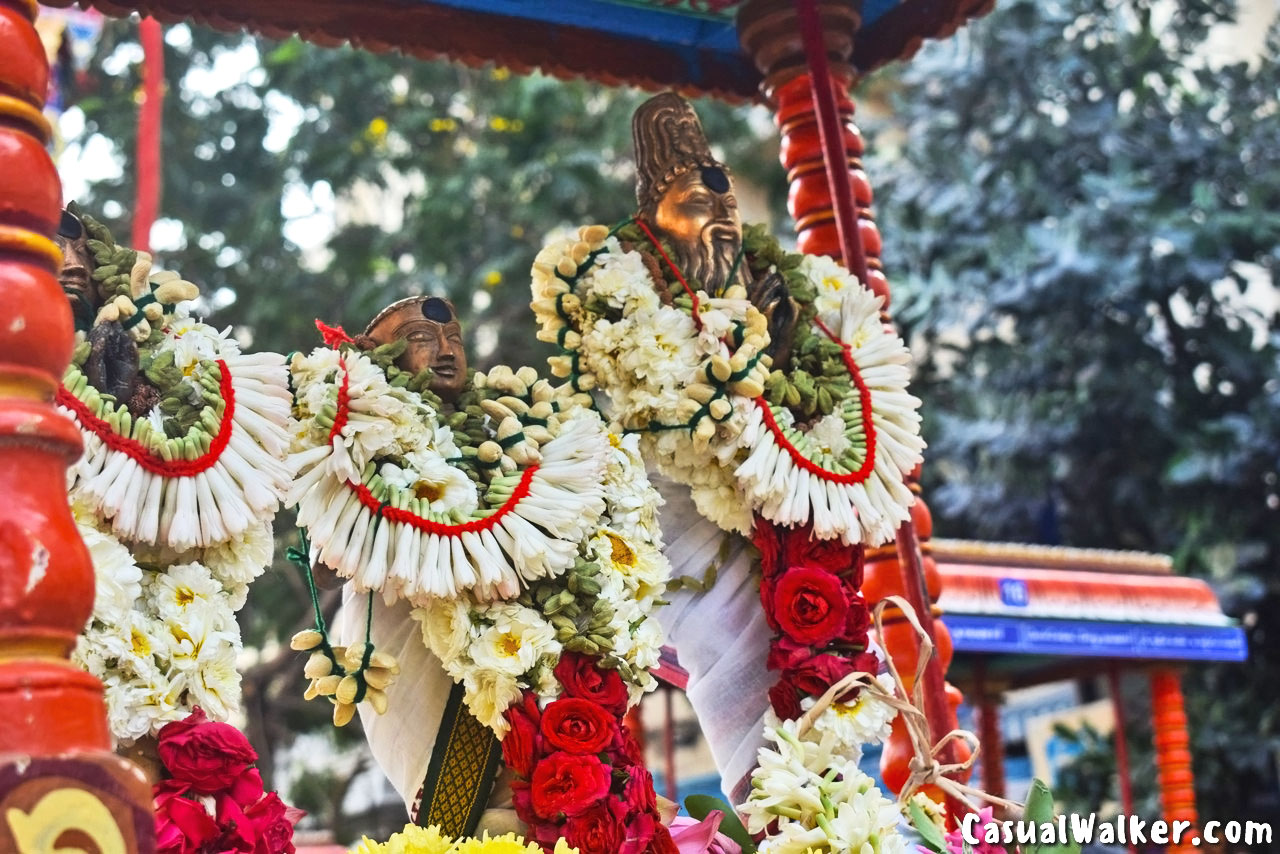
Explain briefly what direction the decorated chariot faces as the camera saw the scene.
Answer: facing the viewer and to the right of the viewer

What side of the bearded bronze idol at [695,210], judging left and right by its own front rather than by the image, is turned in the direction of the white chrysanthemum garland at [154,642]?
right

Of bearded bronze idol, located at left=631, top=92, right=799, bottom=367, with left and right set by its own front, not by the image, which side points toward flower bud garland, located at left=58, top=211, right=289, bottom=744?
right

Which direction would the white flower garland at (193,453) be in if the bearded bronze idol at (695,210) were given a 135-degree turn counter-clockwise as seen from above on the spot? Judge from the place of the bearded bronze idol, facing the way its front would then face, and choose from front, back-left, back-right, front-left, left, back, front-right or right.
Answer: back-left

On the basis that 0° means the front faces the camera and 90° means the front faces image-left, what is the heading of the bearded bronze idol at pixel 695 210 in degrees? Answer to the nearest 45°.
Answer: approximately 315°

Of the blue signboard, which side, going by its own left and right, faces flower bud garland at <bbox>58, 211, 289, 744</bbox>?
front

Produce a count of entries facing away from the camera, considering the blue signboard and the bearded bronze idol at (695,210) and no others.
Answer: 0

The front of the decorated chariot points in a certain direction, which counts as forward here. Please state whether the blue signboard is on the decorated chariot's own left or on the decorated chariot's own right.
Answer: on the decorated chariot's own left

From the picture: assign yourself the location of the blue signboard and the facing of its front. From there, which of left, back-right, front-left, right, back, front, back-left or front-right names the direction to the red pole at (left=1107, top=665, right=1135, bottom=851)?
back

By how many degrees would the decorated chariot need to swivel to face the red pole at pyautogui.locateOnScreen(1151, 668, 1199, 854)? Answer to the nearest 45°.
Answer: approximately 90° to its left

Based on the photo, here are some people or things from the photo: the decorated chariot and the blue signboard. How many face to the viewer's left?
0

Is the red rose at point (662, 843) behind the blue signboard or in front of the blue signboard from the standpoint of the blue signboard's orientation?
in front

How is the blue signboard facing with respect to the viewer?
toward the camera
